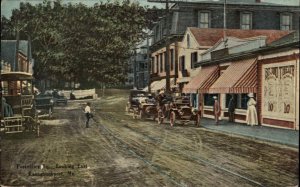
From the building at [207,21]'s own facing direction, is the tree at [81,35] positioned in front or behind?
in front

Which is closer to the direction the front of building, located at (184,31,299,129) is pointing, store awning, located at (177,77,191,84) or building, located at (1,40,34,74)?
the building

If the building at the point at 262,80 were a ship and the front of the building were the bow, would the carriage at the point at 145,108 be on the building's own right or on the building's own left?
on the building's own right

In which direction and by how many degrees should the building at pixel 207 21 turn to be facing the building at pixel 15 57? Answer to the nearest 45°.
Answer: approximately 45° to its left

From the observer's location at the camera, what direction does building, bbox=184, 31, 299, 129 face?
facing the viewer and to the left of the viewer

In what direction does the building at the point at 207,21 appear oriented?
to the viewer's left

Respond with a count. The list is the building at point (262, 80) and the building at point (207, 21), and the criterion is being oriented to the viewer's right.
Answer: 0

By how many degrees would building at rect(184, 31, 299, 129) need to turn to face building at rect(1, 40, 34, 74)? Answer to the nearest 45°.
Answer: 0° — it already faces it
